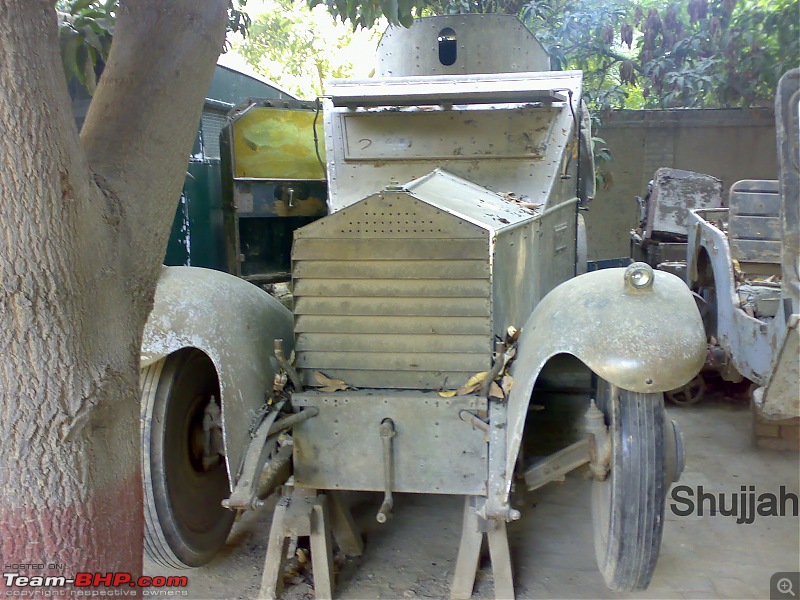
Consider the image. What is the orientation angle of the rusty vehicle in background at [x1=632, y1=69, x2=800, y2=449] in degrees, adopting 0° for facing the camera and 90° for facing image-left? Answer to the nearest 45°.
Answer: approximately 315°

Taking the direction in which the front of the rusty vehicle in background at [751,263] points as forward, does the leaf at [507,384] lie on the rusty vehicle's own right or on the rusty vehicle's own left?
on the rusty vehicle's own right

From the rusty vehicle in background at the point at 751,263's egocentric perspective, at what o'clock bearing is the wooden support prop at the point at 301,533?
The wooden support prop is roughly at 3 o'clock from the rusty vehicle in background.

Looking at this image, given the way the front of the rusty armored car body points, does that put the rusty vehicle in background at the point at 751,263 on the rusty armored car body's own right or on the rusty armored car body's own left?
on the rusty armored car body's own left

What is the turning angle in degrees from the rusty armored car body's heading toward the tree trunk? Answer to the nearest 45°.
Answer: approximately 45° to its right

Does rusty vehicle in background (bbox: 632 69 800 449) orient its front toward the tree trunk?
no

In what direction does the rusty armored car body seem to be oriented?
toward the camera

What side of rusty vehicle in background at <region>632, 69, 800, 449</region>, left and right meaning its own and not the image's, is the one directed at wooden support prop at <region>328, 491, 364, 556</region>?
right
